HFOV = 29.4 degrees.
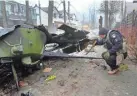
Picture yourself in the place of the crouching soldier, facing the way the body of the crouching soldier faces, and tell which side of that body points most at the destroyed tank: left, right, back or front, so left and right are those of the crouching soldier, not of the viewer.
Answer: front

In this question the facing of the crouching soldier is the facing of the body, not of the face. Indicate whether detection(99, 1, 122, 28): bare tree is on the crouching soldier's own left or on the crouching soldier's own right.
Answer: on the crouching soldier's own right

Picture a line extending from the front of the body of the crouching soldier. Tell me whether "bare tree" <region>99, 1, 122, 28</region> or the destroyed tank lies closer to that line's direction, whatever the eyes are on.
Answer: the destroyed tank

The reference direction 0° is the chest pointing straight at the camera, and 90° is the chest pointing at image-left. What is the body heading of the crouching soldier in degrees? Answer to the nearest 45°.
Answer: approximately 90°

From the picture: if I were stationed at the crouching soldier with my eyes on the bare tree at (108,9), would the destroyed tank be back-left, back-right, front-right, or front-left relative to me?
back-left
